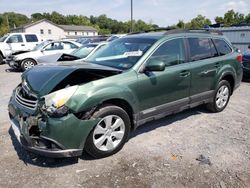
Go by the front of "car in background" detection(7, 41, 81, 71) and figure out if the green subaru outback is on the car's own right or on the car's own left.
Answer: on the car's own left

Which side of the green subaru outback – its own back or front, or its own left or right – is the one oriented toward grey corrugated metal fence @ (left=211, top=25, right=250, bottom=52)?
back

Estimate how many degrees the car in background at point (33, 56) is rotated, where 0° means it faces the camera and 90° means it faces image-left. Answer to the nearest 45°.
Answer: approximately 45°

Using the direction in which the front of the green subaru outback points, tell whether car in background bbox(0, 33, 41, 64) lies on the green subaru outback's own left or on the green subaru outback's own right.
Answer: on the green subaru outback's own right

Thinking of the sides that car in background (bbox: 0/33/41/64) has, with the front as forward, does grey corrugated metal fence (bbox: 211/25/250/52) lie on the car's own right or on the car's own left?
on the car's own left

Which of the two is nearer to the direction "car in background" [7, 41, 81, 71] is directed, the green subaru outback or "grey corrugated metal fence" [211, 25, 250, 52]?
the green subaru outback

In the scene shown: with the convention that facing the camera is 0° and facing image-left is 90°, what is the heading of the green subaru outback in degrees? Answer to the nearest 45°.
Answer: approximately 45°

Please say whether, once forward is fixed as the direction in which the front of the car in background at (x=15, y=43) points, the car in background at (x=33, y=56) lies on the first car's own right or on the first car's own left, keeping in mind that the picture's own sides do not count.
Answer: on the first car's own left
